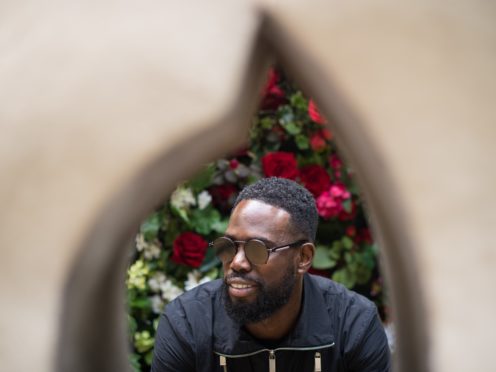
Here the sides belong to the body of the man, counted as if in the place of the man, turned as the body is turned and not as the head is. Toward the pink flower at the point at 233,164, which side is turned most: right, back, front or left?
back

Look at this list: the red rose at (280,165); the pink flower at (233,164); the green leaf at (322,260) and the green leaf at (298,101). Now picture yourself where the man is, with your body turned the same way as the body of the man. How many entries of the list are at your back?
4

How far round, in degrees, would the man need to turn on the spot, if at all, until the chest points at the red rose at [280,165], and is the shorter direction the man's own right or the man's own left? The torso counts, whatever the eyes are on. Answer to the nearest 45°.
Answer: approximately 180°

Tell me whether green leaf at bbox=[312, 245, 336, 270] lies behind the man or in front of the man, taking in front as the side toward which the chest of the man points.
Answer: behind

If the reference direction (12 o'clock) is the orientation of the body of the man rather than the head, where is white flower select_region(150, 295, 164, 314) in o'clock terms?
The white flower is roughly at 5 o'clock from the man.

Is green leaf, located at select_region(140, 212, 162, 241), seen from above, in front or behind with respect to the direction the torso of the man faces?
behind

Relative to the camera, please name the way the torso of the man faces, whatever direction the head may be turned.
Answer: toward the camera

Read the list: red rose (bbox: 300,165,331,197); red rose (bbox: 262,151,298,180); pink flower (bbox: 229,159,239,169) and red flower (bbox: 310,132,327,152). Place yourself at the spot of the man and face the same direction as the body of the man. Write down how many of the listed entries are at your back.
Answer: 4

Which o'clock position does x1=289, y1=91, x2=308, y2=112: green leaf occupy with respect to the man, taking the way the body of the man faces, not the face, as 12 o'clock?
The green leaf is roughly at 6 o'clock from the man.

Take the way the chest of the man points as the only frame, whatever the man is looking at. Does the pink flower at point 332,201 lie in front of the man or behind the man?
behind

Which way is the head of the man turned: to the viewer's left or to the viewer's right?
to the viewer's left
